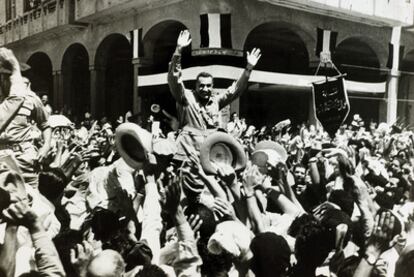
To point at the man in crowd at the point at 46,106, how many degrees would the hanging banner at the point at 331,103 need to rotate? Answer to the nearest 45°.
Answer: approximately 90° to its right

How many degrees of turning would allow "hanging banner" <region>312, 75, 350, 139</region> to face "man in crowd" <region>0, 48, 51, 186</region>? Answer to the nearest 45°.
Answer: approximately 45° to its right

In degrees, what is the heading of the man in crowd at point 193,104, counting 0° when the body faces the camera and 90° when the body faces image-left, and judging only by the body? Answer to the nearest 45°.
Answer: approximately 315°

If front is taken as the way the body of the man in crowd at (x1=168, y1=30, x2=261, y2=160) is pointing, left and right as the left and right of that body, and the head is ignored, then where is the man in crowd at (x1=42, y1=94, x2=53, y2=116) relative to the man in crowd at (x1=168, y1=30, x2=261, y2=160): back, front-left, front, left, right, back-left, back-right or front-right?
back

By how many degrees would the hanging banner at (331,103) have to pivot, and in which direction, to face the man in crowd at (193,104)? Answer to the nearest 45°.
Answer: approximately 45° to its right

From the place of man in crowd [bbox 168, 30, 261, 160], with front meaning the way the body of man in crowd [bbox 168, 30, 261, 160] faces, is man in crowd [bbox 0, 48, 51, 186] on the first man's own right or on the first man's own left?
on the first man's own right
